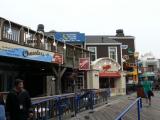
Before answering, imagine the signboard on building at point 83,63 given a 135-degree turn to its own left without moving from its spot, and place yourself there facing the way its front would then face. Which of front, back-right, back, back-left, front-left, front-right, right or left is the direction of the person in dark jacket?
back-right

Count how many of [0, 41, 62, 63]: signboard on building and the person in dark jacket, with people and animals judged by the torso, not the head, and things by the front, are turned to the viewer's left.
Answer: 0

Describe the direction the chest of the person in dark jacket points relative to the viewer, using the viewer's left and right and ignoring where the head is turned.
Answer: facing the viewer and to the right of the viewer

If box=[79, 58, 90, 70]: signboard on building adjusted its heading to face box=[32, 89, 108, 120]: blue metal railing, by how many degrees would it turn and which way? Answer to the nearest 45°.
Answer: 0° — it already faces it

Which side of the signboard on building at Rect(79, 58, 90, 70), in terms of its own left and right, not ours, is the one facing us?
front

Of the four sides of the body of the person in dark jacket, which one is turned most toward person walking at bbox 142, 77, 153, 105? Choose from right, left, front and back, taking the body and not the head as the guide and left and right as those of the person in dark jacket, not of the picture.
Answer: left

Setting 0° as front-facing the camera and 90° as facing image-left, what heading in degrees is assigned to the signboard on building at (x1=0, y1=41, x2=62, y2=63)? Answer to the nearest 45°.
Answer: approximately 315°

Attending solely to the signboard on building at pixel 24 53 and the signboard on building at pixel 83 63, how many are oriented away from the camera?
0
